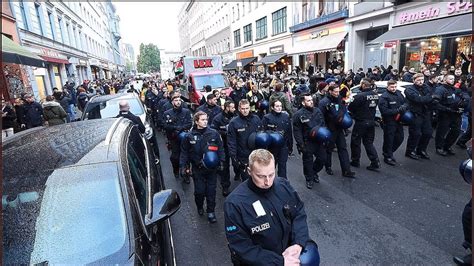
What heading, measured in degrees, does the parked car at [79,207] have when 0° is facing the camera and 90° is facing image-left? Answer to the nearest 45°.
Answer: approximately 0°

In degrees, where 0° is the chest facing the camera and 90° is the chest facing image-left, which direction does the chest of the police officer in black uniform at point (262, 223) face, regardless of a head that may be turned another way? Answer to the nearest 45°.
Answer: approximately 315°

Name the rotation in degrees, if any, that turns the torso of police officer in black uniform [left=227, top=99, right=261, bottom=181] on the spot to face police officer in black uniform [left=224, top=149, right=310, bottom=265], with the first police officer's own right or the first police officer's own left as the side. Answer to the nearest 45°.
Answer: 0° — they already face them

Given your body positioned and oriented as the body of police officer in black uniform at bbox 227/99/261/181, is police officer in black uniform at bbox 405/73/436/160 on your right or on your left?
on your left

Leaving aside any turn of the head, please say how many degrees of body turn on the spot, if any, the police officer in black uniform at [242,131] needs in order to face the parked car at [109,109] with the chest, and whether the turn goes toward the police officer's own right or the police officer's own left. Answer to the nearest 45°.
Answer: approximately 135° to the police officer's own right

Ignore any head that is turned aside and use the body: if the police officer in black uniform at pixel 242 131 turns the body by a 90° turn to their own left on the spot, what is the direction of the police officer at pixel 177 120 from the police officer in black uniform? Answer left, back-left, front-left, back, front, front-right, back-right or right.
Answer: back-left

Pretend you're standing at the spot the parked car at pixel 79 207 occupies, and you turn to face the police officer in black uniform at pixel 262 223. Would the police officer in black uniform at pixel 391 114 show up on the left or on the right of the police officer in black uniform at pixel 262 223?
left

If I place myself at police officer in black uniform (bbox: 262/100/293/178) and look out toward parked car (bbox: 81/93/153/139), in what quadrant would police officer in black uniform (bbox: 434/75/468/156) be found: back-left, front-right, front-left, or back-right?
back-right
